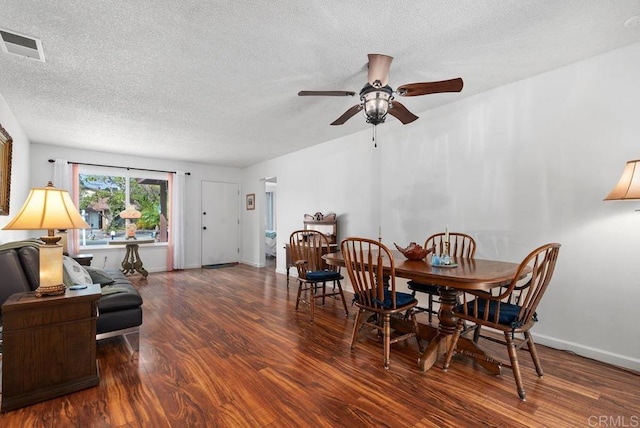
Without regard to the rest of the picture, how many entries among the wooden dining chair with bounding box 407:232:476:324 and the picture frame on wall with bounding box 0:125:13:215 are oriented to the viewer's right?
1

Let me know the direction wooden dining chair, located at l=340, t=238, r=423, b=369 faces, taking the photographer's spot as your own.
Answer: facing away from the viewer and to the right of the viewer

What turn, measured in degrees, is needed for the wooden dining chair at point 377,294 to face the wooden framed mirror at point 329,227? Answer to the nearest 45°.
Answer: approximately 45° to its left

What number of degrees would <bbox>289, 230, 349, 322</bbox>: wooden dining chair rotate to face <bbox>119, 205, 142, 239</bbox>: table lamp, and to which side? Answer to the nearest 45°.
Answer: approximately 180°

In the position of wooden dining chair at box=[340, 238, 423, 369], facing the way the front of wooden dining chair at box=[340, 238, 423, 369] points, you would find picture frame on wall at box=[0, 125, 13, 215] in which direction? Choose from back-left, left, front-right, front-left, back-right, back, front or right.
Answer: back-left

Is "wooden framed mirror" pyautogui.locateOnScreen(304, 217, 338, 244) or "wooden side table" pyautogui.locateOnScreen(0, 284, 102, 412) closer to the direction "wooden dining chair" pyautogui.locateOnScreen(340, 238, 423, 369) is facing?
the wooden framed mirror

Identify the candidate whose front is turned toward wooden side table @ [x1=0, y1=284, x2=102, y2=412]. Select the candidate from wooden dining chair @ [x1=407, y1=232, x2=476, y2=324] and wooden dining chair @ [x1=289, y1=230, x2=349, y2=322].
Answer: wooden dining chair @ [x1=407, y1=232, x2=476, y2=324]

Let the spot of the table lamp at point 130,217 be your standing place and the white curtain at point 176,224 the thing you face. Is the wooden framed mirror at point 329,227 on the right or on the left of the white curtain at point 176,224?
right

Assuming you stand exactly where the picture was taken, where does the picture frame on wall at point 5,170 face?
facing to the right of the viewer

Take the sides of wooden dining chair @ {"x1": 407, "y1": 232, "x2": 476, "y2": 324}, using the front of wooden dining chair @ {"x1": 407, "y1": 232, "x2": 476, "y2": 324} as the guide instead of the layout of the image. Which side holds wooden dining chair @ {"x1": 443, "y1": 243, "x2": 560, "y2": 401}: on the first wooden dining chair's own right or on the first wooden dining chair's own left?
on the first wooden dining chair's own left
